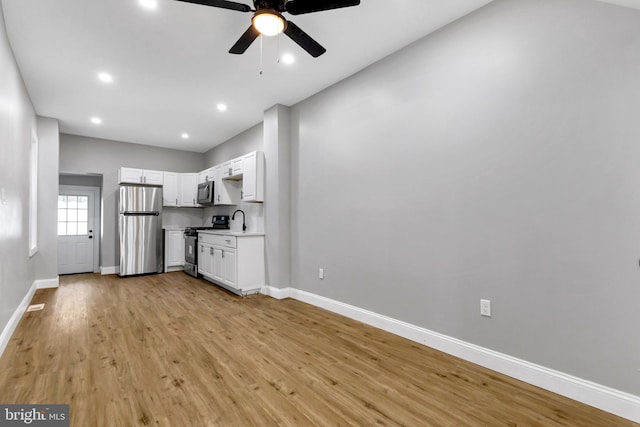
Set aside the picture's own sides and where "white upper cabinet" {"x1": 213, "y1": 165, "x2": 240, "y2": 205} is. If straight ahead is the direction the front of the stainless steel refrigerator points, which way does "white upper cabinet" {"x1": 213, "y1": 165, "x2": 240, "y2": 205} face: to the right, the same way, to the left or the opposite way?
to the right

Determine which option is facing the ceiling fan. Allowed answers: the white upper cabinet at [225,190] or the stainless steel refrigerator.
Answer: the stainless steel refrigerator

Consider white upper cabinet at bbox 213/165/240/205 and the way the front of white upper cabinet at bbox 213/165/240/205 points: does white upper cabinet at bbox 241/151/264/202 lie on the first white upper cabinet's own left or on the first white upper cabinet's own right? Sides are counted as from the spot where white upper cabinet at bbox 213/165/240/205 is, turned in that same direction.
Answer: on the first white upper cabinet's own left

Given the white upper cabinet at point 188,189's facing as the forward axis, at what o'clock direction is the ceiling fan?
The ceiling fan is roughly at 12 o'clock from the white upper cabinet.

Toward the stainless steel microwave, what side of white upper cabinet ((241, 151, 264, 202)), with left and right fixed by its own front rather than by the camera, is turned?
right

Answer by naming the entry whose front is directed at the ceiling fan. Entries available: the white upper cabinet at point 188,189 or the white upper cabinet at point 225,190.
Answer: the white upper cabinet at point 188,189

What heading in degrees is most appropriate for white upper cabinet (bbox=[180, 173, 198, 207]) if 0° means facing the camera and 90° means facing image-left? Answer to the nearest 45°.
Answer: approximately 0°

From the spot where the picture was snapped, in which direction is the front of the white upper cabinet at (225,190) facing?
facing to the left of the viewer
